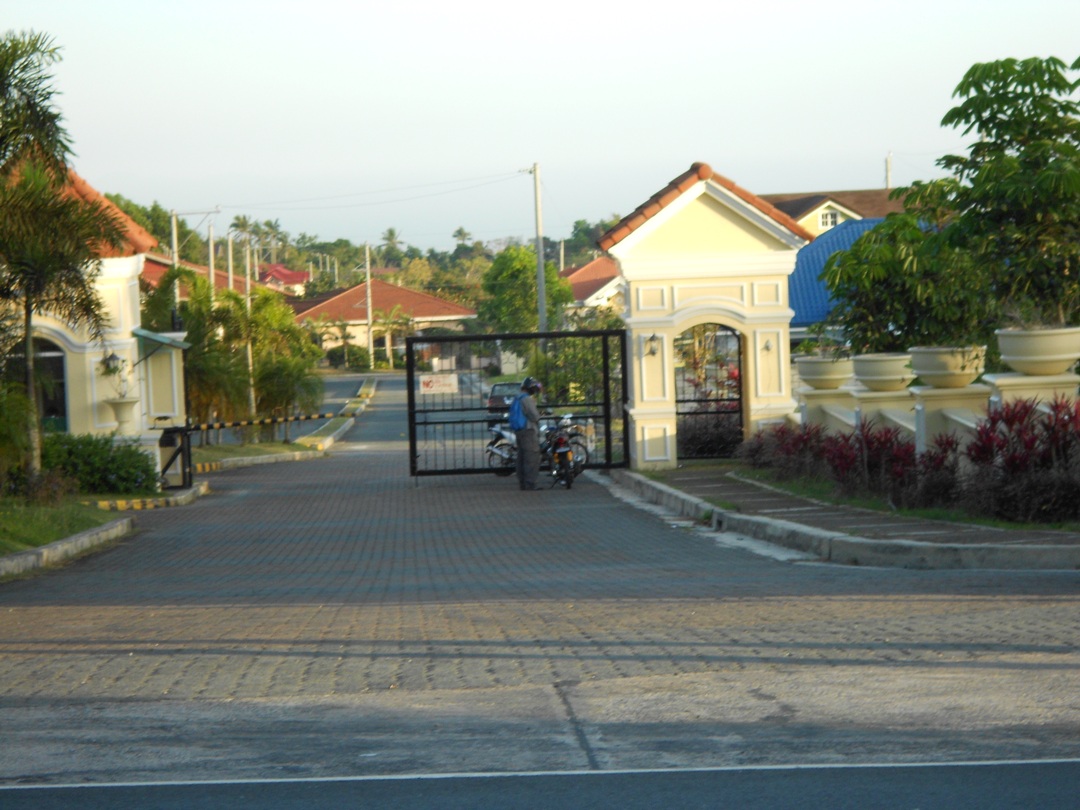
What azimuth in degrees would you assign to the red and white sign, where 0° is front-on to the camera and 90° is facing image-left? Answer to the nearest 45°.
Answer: approximately 0°

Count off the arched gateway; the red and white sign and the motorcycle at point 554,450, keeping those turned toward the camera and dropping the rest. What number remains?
2

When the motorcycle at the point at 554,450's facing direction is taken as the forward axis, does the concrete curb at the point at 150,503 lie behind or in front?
behind

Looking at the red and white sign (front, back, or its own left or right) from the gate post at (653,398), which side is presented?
left

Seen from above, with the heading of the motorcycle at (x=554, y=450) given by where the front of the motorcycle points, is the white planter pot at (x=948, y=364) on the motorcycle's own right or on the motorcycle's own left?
on the motorcycle's own right

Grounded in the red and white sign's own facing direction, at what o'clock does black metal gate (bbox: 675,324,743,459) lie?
The black metal gate is roughly at 9 o'clock from the red and white sign.
